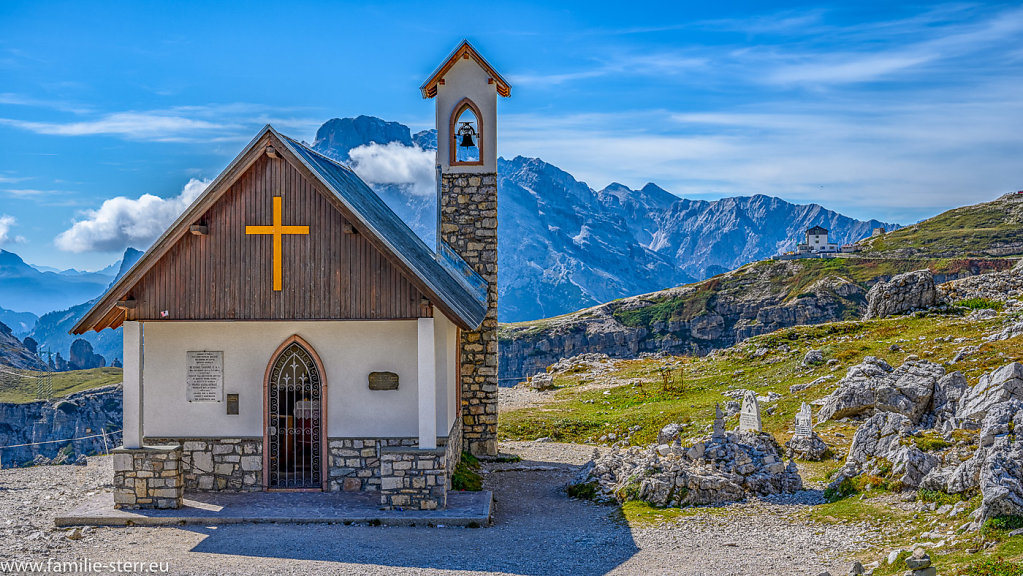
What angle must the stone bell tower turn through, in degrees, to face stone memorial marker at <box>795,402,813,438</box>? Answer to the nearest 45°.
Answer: approximately 90° to its left

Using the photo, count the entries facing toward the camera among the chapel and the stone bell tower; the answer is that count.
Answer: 2

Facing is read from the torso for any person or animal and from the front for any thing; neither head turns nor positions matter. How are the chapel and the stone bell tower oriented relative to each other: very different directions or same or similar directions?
same or similar directions

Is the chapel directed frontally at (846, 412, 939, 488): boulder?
no

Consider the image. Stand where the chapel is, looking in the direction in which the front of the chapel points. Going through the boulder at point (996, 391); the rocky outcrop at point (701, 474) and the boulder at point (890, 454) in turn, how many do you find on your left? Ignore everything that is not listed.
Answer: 3

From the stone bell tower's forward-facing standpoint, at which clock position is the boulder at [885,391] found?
The boulder is roughly at 9 o'clock from the stone bell tower.

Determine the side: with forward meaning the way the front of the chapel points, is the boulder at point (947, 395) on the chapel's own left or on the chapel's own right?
on the chapel's own left

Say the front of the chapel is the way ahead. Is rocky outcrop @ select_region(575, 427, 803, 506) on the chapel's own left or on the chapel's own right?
on the chapel's own left

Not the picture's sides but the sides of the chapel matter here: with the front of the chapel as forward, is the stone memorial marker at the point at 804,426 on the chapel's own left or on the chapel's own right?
on the chapel's own left

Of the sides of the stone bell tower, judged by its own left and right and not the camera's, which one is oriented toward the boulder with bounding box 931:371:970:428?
left

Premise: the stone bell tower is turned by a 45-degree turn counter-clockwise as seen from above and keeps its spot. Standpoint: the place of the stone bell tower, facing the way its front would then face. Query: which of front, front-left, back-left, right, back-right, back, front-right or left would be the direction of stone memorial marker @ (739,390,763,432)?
front-left

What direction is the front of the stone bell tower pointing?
toward the camera

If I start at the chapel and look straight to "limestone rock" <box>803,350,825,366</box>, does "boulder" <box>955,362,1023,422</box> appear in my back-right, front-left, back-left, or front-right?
front-right

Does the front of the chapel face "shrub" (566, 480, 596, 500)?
no
